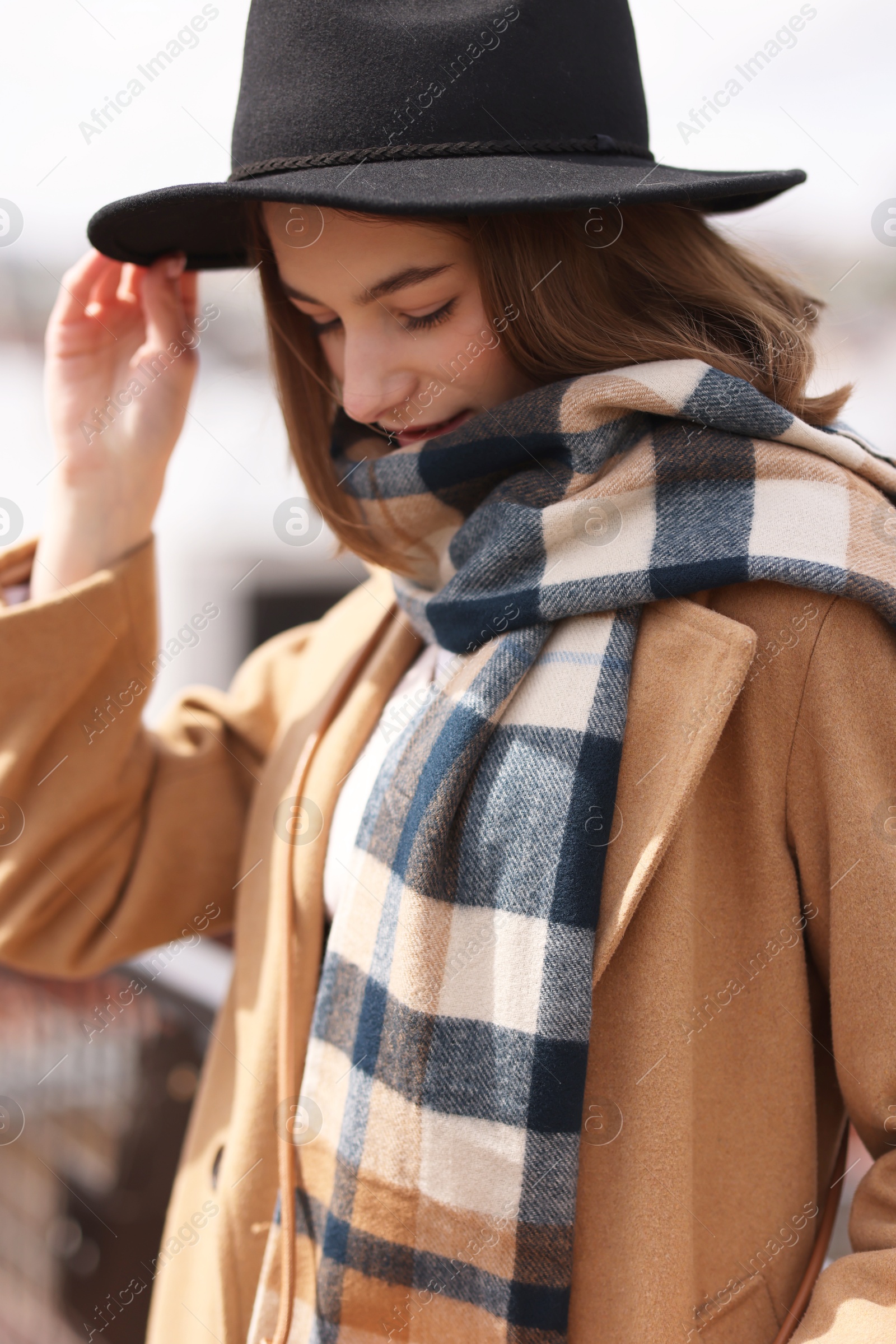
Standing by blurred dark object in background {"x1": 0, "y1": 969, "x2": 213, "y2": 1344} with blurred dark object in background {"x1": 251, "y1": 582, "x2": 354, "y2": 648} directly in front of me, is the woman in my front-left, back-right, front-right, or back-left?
back-right

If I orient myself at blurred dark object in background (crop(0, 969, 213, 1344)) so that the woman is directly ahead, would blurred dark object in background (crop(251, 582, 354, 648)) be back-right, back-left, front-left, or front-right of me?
back-left

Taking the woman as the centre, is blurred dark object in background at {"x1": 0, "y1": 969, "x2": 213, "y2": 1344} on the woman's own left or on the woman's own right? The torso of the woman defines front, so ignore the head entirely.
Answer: on the woman's own right

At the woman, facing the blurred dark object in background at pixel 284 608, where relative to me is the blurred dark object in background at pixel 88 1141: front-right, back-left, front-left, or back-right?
front-left

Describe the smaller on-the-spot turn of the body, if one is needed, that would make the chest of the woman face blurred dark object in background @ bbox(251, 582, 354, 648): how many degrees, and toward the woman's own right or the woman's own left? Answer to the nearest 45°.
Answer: approximately 135° to the woman's own right

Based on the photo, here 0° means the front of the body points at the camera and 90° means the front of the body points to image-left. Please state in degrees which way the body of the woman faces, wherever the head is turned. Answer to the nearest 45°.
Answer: approximately 45°

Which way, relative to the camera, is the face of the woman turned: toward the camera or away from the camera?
toward the camera
